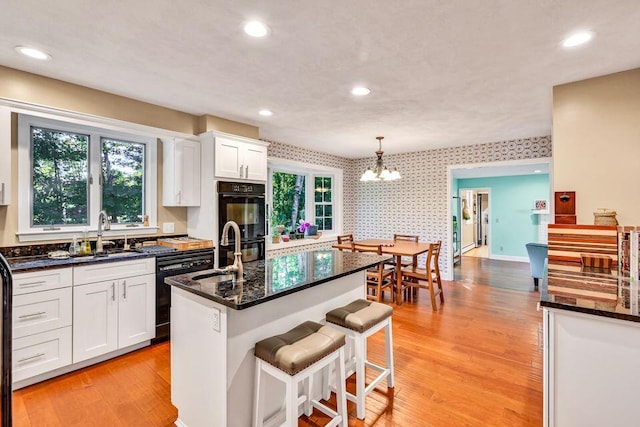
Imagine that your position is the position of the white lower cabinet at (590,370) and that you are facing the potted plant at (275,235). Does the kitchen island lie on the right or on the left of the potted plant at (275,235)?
left

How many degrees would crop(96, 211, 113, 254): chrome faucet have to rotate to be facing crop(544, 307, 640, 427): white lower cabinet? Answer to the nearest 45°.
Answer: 0° — it already faces it

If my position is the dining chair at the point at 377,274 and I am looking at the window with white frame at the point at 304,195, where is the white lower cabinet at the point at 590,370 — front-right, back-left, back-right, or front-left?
back-left

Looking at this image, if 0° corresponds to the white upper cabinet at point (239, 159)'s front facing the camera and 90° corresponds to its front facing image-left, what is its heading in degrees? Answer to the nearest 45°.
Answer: approximately 315°

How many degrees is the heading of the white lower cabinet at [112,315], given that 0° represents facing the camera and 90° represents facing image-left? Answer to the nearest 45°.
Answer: approximately 315°

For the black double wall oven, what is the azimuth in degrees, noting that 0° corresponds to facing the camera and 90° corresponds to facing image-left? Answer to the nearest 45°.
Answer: approximately 315°

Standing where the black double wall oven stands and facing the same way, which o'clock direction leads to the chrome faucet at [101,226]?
The chrome faucet is roughly at 4 o'clock from the black double wall oven.

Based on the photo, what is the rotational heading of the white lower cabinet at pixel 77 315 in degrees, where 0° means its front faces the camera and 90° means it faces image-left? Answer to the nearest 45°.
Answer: approximately 315°

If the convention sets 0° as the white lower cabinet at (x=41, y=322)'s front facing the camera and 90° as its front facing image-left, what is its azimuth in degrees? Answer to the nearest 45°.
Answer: approximately 315°
